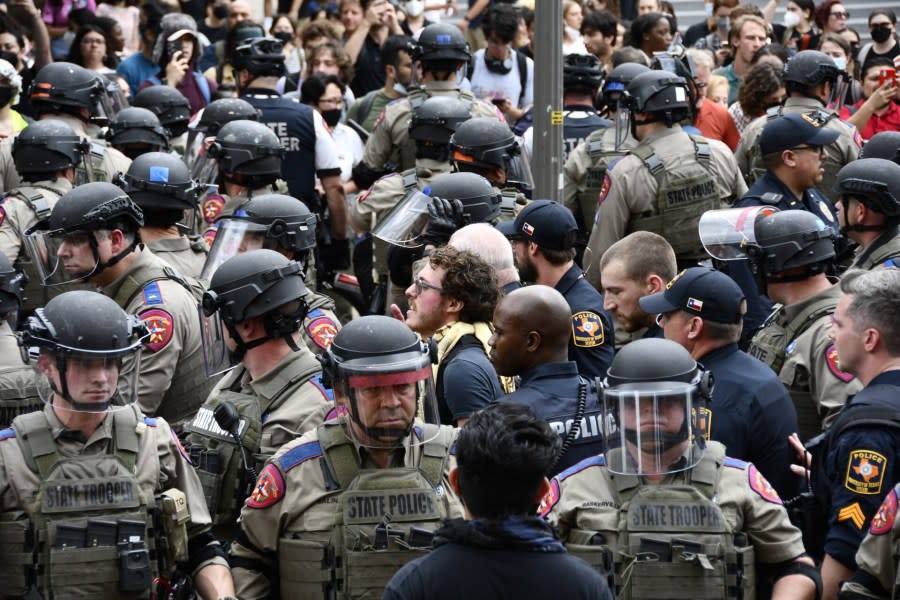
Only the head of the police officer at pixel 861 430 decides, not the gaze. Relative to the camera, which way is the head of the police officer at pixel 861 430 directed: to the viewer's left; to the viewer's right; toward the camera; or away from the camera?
to the viewer's left

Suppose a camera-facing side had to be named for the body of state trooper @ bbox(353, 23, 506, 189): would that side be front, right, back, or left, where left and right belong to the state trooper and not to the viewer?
back

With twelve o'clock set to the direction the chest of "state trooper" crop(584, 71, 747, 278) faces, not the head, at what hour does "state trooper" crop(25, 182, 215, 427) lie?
"state trooper" crop(25, 182, 215, 427) is roughly at 9 o'clock from "state trooper" crop(584, 71, 747, 278).

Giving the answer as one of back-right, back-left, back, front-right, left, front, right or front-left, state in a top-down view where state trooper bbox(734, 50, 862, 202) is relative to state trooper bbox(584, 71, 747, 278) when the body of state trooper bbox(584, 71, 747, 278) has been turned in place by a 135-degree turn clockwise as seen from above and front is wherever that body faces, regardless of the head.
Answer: front-left

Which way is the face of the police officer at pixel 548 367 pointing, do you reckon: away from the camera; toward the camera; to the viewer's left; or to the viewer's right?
to the viewer's left

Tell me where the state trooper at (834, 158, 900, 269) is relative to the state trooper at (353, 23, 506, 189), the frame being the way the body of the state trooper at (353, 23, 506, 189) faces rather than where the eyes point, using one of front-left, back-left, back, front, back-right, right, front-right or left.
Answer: back-right

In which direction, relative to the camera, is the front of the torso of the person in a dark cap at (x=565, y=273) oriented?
to the viewer's left

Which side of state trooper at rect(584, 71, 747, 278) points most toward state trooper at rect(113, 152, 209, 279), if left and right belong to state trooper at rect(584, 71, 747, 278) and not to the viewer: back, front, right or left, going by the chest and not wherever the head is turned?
left

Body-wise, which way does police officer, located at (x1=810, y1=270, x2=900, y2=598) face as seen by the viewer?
to the viewer's left

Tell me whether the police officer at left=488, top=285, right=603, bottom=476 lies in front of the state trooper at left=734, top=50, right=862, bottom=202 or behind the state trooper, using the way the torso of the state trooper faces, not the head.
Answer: behind

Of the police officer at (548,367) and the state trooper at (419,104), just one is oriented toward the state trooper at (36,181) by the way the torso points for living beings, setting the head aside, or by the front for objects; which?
the police officer

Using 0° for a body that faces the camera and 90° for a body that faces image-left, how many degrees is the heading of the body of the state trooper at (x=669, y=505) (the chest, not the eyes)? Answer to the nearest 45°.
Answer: approximately 0°

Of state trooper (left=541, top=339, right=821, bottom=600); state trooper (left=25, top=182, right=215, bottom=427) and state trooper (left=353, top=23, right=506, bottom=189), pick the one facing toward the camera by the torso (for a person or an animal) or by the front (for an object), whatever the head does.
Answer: state trooper (left=541, top=339, right=821, bottom=600)

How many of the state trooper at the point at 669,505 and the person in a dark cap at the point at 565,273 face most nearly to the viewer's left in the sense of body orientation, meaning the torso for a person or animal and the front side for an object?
1
